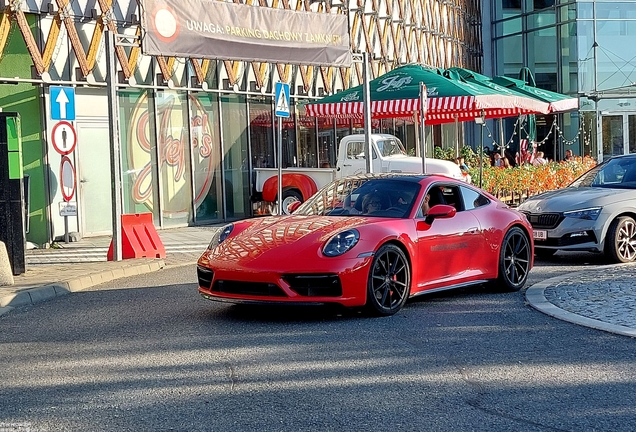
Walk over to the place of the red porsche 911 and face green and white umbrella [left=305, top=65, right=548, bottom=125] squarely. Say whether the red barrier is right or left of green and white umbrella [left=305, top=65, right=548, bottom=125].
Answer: left

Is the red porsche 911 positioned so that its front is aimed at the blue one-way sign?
no

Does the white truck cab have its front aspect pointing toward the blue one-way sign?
no

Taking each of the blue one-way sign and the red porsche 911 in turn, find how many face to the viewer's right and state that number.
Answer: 0

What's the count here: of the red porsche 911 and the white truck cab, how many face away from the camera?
0

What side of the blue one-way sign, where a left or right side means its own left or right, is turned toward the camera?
front

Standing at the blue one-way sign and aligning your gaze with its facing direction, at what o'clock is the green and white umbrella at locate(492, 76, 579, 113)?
The green and white umbrella is roughly at 8 o'clock from the blue one-way sign.

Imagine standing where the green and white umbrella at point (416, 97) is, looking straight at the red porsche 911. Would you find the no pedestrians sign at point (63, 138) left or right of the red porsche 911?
right

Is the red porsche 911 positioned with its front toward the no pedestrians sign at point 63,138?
no

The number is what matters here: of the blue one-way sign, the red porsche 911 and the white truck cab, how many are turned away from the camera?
0

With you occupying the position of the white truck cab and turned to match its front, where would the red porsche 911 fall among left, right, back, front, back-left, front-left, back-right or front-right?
front-right

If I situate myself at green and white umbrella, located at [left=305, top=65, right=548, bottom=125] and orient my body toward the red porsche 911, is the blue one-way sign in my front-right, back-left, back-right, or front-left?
front-right

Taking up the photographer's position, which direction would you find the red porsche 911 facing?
facing the viewer and to the left of the viewer
